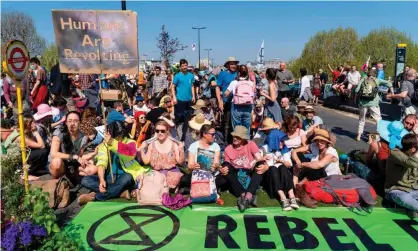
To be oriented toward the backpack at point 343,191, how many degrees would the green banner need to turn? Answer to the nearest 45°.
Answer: approximately 135° to its left

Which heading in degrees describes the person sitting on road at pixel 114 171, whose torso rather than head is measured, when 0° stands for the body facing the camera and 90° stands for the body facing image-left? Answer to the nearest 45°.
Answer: approximately 45°

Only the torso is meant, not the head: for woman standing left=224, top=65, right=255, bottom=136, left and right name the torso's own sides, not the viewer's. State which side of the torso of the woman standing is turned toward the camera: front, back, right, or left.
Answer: back

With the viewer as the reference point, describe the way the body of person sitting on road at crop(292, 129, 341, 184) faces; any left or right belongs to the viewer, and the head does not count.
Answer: facing the viewer and to the left of the viewer

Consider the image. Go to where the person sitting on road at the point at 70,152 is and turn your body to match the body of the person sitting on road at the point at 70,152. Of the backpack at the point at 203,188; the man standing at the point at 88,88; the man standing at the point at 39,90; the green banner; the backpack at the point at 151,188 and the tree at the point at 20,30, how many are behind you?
3

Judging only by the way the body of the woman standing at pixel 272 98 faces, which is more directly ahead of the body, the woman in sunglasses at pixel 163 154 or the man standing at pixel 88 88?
the man standing

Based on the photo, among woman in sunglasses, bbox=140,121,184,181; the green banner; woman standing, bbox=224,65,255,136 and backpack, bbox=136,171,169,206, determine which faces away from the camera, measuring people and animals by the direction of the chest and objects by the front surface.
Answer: the woman standing

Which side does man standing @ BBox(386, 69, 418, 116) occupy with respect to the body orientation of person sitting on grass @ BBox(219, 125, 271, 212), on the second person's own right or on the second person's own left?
on the second person's own left

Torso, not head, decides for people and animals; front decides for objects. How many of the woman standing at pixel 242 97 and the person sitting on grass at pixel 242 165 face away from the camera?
1

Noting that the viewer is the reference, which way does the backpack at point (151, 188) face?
facing the viewer

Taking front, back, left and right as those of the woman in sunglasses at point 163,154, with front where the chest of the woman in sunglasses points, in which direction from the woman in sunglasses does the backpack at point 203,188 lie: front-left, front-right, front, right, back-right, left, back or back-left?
front-left
